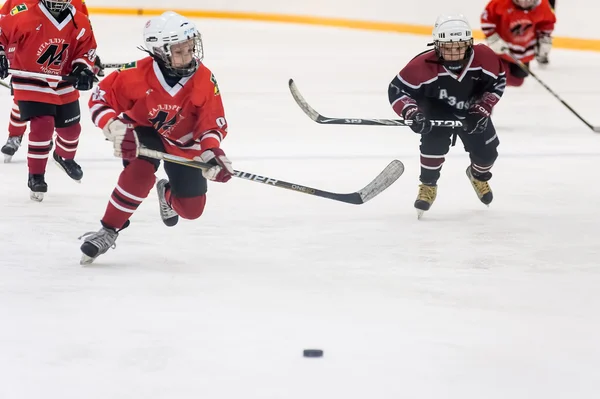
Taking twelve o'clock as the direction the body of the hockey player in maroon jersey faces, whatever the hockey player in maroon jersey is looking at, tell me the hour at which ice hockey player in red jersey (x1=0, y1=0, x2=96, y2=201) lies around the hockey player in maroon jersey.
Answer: The ice hockey player in red jersey is roughly at 3 o'clock from the hockey player in maroon jersey.

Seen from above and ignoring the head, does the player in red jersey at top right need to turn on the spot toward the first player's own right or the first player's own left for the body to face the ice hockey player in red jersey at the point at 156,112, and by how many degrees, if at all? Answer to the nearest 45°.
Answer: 0° — they already face them

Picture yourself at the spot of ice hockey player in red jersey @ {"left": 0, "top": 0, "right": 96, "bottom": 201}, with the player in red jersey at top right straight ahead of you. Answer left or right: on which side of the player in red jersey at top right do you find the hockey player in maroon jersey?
right

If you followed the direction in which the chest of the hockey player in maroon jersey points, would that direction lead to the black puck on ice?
yes

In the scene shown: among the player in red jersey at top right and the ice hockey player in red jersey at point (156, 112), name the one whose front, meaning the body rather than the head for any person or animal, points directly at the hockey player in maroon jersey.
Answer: the player in red jersey at top right

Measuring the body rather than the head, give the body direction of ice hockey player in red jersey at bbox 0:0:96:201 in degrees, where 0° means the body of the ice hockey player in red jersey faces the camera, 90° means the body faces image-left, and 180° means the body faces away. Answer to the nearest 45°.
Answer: approximately 0°

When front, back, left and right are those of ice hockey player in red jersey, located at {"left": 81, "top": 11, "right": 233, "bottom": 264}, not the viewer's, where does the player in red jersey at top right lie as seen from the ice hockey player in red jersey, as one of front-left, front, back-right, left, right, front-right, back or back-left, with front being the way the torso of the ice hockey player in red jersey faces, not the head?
back-left

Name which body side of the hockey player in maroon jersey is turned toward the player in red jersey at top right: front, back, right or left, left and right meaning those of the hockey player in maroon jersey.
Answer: back

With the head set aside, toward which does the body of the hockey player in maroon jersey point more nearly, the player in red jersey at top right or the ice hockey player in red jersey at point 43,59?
the ice hockey player in red jersey

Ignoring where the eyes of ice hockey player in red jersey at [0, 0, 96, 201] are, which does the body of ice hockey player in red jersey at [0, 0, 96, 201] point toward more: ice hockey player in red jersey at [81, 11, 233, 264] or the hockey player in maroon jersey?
the ice hockey player in red jersey
